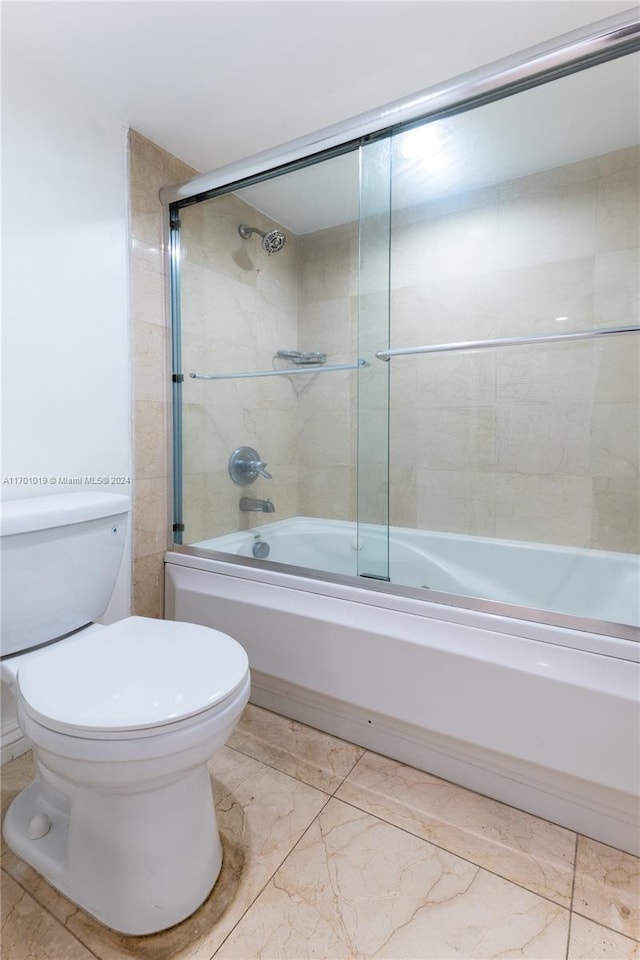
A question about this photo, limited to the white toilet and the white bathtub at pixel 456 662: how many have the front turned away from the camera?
0

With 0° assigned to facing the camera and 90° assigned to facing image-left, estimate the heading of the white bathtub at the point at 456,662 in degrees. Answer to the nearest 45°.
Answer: approximately 45°

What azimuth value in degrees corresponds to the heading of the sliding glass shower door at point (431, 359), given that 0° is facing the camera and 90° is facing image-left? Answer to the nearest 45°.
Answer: approximately 45°

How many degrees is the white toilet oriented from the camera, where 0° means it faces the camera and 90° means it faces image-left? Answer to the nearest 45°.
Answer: approximately 315°

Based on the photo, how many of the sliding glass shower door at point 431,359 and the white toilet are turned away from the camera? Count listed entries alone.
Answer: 0

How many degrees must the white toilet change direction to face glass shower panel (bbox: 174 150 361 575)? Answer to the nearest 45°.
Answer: approximately 90° to its left

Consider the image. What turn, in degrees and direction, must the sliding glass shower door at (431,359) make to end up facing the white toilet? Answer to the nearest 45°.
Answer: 0° — it already faces it

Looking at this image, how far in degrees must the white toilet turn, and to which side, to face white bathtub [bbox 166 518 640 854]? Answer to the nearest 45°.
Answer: approximately 45° to its left

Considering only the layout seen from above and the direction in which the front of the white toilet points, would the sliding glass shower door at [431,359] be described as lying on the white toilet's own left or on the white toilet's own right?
on the white toilet's own left

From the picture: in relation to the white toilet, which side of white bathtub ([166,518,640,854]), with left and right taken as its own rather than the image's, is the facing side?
front

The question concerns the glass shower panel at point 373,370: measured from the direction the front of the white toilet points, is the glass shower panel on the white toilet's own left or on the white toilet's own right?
on the white toilet's own left
